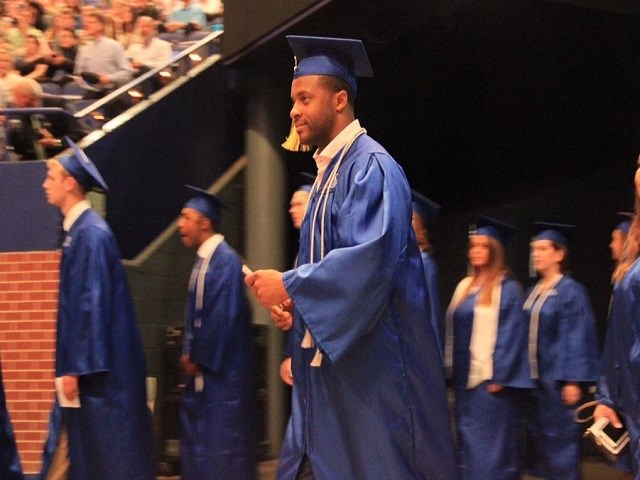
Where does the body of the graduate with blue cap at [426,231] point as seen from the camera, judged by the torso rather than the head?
to the viewer's left

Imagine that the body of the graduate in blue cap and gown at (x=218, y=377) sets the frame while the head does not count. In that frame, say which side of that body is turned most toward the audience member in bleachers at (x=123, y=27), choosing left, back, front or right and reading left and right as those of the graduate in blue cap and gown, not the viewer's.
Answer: right

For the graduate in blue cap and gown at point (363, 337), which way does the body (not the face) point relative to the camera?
to the viewer's left

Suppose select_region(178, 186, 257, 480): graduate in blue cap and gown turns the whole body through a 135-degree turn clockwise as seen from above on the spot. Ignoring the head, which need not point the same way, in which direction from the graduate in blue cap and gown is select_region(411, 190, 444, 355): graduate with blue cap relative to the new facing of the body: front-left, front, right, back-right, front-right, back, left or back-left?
front-right

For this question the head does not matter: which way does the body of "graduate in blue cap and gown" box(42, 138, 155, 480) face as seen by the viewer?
to the viewer's left

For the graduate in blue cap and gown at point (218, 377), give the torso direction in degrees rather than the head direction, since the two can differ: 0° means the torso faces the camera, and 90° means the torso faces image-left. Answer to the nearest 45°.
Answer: approximately 90°

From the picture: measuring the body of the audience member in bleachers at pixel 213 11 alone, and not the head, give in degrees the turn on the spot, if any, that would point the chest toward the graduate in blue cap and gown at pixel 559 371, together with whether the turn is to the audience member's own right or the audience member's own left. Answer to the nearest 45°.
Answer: approximately 90° to the audience member's own left

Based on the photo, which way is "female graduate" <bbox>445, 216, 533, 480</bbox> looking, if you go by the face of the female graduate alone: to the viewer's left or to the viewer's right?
to the viewer's left

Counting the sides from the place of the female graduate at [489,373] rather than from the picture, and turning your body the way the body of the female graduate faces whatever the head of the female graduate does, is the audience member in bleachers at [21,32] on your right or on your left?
on your right

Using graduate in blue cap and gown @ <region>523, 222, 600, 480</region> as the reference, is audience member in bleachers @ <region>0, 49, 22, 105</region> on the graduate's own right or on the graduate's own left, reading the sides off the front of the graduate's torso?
on the graduate's own right
